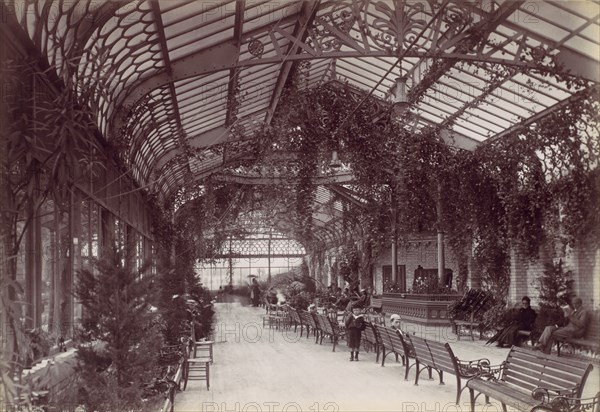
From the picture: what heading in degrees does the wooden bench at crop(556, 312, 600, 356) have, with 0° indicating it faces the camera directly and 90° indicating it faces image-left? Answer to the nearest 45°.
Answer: approximately 45°

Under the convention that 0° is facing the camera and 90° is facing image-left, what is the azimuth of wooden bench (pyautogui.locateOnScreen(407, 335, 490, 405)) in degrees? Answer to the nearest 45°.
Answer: approximately 225°

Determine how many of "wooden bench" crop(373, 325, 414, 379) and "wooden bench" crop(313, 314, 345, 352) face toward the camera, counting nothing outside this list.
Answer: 0

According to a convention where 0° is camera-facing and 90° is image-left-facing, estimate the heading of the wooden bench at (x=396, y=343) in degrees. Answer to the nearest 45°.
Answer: approximately 225°

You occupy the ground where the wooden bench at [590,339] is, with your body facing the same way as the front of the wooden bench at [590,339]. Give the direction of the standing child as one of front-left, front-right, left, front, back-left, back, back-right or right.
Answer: front-right

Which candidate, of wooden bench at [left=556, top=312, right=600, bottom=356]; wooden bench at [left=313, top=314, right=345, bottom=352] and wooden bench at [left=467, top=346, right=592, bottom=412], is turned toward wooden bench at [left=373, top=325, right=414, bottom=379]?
wooden bench at [left=556, top=312, right=600, bottom=356]

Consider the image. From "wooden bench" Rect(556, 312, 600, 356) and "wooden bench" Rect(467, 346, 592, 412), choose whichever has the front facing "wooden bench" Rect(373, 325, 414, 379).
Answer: "wooden bench" Rect(556, 312, 600, 356)

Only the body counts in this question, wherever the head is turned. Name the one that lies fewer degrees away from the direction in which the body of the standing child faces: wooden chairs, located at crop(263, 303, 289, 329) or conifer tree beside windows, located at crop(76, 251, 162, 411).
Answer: the conifer tree beside windows
